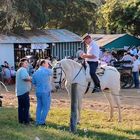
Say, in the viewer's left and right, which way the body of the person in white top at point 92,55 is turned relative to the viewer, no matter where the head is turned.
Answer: facing to the left of the viewer

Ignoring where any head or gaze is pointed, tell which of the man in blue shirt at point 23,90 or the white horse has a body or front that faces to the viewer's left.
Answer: the white horse

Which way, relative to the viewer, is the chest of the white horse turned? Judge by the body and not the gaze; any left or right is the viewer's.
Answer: facing to the left of the viewer

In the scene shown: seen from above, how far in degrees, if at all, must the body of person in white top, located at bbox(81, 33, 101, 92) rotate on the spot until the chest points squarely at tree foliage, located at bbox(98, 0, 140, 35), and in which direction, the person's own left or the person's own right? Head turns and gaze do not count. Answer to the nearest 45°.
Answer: approximately 90° to the person's own right

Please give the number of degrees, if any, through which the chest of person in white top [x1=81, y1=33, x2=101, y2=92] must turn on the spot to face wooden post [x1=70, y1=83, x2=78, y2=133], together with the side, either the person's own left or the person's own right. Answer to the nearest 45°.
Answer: approximately 90° to the person's own left

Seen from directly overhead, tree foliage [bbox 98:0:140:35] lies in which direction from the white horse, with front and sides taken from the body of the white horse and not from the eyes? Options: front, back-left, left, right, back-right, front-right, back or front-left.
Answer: right

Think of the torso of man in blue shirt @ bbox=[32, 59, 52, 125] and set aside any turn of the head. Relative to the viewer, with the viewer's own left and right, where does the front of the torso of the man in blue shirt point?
facing away from the viewer and to the right of the viewer

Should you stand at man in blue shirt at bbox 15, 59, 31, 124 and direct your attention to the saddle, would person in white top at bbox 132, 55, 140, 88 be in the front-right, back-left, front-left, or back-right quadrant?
front-left

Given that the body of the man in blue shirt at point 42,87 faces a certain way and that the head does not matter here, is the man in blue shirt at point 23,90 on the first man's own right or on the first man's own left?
on the first man's own left

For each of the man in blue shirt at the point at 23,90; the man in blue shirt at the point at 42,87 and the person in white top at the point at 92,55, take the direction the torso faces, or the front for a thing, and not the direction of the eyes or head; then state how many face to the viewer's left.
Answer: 1

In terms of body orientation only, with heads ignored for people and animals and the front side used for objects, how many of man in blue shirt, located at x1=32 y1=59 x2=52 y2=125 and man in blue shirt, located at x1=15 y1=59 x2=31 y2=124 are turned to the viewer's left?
0

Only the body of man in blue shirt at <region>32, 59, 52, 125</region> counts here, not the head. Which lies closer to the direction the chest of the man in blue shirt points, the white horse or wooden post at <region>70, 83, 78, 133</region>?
the white horse

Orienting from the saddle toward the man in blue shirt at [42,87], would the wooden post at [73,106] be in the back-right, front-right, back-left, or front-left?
front-left

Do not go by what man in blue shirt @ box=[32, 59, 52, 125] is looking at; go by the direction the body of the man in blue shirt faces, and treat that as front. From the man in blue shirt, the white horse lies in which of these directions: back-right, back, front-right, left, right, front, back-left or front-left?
front

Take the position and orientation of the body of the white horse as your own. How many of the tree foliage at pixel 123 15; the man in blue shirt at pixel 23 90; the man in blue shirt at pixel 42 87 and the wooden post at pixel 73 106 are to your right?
1
